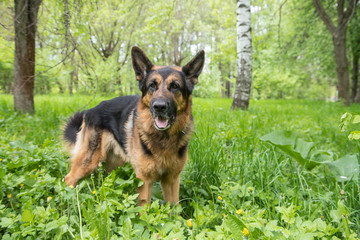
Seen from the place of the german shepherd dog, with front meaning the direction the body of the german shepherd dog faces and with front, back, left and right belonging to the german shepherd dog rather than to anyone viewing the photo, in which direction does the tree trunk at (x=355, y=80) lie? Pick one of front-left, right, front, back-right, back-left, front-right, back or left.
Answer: left

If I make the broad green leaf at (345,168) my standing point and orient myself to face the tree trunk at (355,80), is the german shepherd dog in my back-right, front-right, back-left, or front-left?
back-left

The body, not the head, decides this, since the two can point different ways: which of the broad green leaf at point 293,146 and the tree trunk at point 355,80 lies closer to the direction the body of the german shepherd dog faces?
the broad green leaf

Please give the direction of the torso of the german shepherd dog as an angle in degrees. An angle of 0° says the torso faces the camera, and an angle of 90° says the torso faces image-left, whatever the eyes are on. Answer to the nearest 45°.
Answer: approximately 315°

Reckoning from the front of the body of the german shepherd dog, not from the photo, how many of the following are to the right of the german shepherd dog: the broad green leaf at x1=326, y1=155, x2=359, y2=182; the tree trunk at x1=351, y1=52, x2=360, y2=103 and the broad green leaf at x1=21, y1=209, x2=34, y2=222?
1

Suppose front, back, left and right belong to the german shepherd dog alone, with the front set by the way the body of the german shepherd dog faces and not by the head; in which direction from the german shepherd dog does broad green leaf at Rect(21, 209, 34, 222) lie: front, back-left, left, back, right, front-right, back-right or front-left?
right

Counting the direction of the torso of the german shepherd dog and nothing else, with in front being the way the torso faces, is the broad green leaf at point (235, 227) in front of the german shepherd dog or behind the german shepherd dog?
in front

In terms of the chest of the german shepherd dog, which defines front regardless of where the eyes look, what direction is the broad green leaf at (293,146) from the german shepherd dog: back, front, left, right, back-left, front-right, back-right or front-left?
front-left
